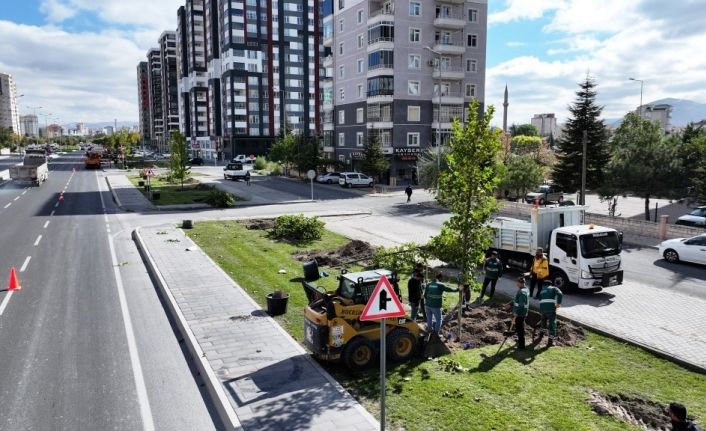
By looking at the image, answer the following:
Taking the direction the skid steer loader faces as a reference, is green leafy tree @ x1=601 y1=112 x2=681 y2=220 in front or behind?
in front

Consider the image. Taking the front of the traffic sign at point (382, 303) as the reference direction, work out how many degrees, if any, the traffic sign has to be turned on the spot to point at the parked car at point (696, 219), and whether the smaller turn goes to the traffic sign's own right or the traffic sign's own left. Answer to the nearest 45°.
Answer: approximately 135° to the traffic sign's own left

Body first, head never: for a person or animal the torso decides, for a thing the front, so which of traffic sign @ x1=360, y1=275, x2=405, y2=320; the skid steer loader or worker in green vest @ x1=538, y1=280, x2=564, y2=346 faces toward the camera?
the traffic sign

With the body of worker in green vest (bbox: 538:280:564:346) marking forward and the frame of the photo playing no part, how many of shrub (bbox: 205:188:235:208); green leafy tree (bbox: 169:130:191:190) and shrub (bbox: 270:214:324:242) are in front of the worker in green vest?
3

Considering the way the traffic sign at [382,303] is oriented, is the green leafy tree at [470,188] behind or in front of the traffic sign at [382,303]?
behind

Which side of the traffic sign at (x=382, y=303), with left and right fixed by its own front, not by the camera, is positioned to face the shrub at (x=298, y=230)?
back

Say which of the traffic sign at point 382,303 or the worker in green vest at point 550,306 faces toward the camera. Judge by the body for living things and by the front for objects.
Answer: the traffic sign

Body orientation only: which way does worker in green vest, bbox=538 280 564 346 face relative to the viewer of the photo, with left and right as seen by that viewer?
facing away from the viewer and to the left of the viewer

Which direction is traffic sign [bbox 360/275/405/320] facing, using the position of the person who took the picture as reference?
facing the viewer
